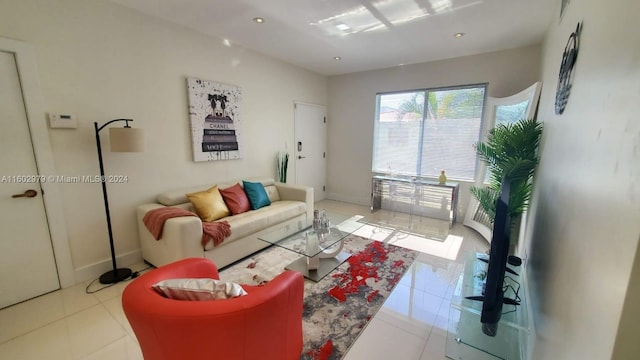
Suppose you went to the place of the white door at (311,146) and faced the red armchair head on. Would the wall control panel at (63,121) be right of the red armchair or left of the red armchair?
right

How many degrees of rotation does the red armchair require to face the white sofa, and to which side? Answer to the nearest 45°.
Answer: approximately 45° to its left

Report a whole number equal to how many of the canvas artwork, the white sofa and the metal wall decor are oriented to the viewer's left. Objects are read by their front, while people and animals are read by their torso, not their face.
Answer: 1

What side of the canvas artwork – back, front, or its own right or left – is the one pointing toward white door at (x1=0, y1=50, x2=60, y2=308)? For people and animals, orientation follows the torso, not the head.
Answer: right

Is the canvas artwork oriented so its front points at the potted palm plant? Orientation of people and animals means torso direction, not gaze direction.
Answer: yes

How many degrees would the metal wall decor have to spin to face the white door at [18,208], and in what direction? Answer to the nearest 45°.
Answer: approximately 45° to its left

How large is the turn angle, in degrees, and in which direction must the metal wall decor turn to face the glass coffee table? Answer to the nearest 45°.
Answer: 0° — it already faces it

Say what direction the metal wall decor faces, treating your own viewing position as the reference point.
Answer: facing to the left of the viewer

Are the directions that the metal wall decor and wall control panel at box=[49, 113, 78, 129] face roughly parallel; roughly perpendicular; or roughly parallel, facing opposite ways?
roughly parallel, facing opposite ways

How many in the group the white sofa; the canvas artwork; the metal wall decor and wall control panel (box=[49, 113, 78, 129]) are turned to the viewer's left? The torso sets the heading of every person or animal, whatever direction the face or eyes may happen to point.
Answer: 1

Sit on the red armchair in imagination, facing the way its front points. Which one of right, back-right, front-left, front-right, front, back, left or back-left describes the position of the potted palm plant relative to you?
front-right

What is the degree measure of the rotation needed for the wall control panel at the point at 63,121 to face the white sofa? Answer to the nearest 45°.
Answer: approximately 45° to its left

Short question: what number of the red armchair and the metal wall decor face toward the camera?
0

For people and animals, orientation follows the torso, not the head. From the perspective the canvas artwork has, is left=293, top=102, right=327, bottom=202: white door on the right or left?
on its left
